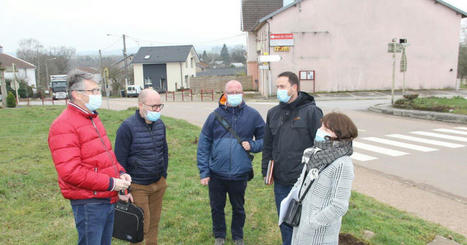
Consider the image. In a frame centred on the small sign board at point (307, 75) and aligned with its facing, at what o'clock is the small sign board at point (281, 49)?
the small sign board at point (281, 49) is roughly at 2 o'clock from the small sign board at point (307, 75).

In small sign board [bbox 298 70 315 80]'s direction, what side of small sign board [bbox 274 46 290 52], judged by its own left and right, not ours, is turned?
left

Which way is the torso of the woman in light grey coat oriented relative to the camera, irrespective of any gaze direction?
to the viewer's left

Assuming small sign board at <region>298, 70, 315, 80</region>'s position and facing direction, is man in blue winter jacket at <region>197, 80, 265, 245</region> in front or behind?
in front

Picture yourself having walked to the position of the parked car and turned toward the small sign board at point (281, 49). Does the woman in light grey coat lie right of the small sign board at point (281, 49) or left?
right

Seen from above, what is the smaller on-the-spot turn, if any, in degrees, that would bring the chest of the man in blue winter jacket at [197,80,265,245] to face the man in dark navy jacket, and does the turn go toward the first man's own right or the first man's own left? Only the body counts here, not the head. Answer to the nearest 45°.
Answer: approximately 45° to the first man's own right

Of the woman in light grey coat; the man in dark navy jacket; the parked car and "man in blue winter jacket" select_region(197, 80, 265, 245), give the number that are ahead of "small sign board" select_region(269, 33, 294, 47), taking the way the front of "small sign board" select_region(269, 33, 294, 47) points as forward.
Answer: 3

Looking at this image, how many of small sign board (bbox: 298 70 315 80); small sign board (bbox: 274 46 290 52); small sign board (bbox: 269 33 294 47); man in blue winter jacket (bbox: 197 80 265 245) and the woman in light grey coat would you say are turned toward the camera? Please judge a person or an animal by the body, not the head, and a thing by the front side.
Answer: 4

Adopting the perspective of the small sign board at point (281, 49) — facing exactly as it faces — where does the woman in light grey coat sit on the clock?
The woman in light grey coat is roughly at 12 o'clock from the small sign board.

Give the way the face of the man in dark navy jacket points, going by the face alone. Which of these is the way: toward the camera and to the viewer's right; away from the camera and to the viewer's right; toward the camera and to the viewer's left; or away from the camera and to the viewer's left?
toward the camera and to the viewer's right

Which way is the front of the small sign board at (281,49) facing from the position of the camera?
facing the viewer

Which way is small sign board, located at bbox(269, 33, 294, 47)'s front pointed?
toward the camera

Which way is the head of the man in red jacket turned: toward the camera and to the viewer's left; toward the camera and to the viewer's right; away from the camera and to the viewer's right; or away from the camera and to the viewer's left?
toward the camera and to the viewer's right

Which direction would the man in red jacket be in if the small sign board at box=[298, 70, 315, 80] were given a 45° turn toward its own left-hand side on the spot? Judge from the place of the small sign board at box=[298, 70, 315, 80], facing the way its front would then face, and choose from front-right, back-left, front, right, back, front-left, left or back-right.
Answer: front-right
